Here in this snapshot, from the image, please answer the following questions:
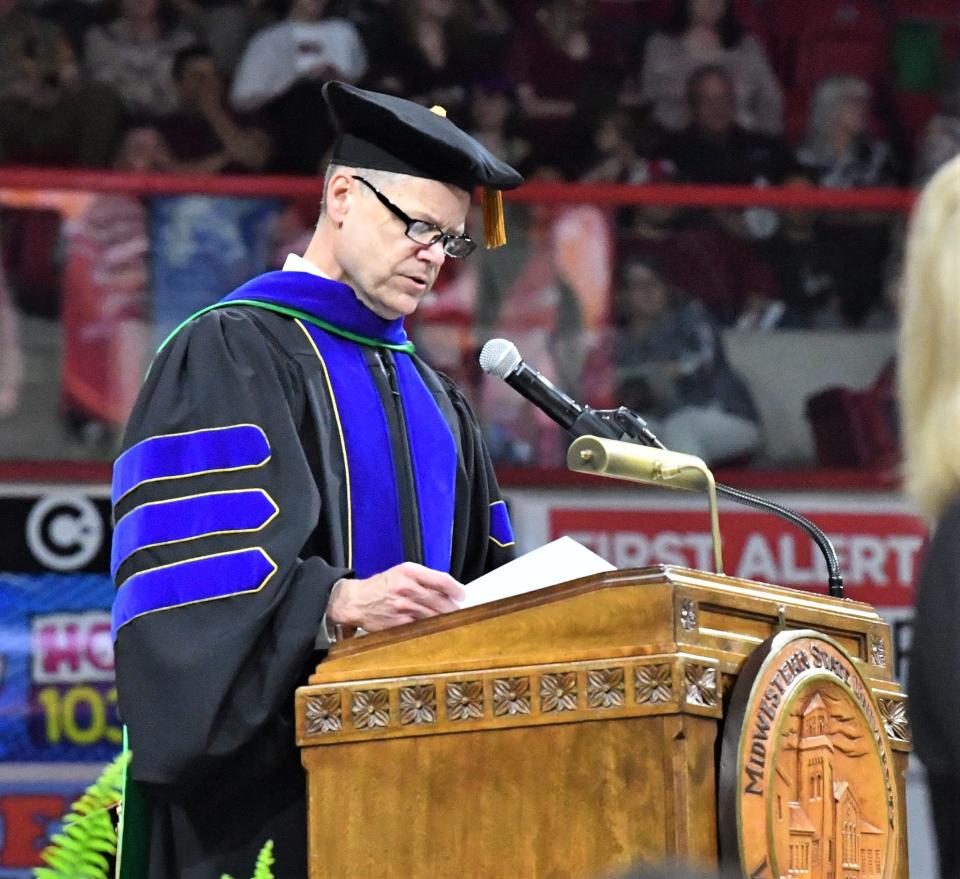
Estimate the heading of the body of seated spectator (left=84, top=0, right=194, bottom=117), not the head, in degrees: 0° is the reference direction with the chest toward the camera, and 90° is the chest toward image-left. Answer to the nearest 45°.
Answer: approximately 0°

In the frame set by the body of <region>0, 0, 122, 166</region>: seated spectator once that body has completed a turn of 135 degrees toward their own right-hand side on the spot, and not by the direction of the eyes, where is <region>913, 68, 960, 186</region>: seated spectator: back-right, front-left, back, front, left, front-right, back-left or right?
back-right

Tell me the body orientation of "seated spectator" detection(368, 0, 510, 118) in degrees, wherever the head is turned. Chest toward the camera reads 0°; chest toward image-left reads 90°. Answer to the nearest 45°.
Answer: approximately 0°

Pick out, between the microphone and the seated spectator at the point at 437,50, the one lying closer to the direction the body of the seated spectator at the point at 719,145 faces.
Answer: the microphone
